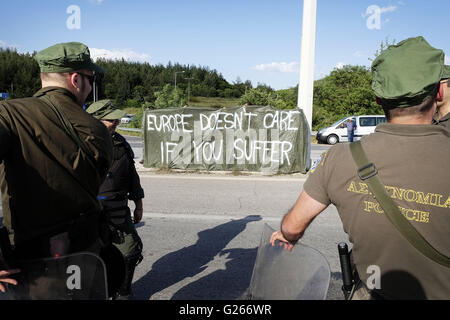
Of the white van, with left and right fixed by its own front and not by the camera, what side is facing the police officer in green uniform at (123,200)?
left

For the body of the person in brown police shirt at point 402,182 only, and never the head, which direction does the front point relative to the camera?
away from the camera

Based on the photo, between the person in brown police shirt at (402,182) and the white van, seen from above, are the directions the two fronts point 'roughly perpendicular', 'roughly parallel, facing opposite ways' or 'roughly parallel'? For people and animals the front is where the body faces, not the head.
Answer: roughly perpendicular

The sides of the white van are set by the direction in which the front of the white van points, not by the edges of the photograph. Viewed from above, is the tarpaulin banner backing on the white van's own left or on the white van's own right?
on the white van's own left

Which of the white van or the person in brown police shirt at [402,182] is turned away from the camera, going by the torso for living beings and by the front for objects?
the person in brown police shirt

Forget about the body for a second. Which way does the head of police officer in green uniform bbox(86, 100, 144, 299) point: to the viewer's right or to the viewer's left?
to the viewer's right

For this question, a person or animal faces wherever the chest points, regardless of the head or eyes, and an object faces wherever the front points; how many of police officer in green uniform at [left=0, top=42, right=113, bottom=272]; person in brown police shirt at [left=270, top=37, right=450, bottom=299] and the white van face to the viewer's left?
1

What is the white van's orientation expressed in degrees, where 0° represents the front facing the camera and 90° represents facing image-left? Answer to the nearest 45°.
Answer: approximately 90°

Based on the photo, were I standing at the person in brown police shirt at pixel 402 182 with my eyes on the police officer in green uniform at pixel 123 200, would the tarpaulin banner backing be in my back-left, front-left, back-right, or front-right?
front-right

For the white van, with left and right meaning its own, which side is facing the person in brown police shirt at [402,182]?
left

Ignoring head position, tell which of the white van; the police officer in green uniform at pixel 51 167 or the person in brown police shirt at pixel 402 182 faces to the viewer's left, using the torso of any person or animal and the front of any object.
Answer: the white van

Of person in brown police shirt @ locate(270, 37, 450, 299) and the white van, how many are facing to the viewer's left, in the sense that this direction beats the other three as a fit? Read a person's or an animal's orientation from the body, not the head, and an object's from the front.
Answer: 1

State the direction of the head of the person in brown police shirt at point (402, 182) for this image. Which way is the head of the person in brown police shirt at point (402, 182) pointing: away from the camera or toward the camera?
away from the camera

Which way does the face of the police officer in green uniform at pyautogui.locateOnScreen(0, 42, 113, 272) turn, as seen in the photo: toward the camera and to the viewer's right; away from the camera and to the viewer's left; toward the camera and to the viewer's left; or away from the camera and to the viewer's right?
away from the camera and to the viewer's right

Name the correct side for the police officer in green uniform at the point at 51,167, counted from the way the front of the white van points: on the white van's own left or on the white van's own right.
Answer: on the white van's own left

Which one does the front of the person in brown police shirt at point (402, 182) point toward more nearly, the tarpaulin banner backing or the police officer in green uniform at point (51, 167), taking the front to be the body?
the tarpaulin banner backing
